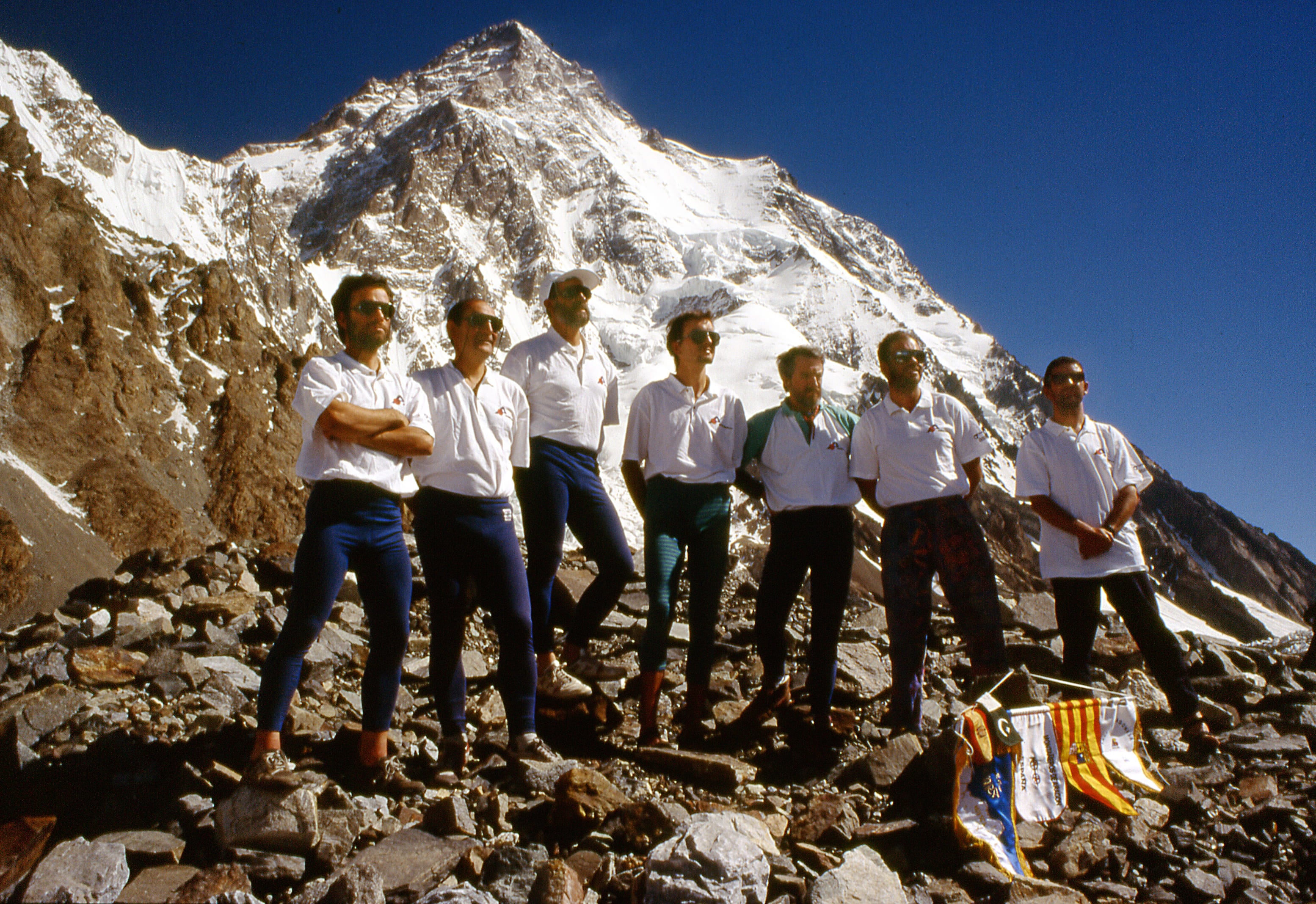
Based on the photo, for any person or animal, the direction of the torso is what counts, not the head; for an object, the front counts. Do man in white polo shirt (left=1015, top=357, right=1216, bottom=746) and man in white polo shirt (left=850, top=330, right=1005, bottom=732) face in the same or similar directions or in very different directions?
same or similar directions

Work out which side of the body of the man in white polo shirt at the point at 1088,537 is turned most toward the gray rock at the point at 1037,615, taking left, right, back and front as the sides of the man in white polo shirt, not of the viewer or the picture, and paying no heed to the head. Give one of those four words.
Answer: back

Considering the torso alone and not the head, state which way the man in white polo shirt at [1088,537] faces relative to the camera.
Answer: toward the camera

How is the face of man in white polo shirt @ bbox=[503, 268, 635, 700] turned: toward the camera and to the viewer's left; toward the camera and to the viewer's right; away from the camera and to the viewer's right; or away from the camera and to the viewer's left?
toward the camera and to the viewer's right

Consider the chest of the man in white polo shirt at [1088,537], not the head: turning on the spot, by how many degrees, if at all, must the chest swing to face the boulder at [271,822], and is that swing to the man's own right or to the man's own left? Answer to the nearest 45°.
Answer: approximately 45° to the man's own right

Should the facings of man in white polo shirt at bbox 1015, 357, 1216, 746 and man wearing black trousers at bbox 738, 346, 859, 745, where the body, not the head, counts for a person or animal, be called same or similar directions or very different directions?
same or similar directions

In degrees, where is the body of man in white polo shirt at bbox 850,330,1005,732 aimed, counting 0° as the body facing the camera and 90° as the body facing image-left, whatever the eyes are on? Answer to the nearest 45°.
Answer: approximately 0°

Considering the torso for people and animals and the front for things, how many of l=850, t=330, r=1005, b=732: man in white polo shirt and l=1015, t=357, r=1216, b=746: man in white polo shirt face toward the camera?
2

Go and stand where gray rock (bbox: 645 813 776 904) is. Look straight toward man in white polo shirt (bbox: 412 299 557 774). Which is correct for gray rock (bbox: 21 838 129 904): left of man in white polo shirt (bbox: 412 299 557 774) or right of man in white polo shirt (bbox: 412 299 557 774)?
left

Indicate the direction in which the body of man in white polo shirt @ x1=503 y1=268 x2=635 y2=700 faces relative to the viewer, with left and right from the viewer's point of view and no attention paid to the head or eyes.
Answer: facing the viewer and to the right of the viewer

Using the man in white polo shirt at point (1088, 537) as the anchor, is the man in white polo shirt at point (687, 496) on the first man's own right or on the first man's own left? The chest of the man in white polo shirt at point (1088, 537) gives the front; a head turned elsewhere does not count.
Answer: on the first man's own right

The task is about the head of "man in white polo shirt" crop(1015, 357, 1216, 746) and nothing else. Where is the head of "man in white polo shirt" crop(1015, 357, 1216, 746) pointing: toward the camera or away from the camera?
toward the camera

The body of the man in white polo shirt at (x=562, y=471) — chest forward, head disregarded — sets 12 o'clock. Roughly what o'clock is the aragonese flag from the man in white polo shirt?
The aragonese flag is roughly at 11 o'clock from the man in white polo shirt.

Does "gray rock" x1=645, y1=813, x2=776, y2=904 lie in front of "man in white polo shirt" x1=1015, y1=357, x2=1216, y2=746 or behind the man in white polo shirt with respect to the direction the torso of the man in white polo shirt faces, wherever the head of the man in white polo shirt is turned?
in front

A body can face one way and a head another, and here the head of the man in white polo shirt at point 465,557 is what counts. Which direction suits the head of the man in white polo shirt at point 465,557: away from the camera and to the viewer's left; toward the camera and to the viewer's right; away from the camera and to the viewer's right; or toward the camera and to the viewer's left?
toward the camera and to the viewer's right
